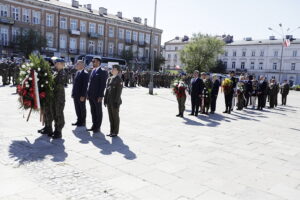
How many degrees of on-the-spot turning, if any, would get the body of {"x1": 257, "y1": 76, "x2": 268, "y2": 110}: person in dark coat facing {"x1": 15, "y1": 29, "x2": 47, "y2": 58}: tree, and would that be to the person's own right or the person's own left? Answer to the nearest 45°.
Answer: approximately 90° to the person's own right

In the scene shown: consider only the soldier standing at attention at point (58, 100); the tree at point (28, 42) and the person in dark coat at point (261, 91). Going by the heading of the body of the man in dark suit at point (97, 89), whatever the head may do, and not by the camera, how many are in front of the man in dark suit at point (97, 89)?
1

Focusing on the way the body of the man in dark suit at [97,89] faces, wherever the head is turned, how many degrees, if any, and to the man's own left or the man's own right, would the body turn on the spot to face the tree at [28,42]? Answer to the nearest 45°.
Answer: approximately 135° to the man's own right

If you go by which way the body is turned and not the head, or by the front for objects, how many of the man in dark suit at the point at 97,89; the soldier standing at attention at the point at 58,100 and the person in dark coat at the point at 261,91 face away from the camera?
0

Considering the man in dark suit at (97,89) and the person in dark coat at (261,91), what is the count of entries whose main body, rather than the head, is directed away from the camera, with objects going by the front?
0

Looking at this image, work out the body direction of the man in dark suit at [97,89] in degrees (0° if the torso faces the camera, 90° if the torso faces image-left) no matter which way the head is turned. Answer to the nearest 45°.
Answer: approximately 45°

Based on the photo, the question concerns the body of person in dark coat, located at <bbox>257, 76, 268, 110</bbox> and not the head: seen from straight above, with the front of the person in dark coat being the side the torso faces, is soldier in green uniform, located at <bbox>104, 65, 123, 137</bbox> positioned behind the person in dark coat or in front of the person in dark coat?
in front

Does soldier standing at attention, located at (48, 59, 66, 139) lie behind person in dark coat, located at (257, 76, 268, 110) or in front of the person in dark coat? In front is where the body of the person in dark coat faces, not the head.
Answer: in front

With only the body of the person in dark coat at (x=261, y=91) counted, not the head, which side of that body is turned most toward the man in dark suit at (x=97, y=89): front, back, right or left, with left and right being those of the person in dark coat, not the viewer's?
front

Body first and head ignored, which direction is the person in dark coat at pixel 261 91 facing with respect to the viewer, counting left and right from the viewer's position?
facing the viewer and to the left of the viewer

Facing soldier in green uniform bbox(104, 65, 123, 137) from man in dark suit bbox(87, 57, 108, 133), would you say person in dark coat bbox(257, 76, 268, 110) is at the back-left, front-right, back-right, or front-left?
front-left

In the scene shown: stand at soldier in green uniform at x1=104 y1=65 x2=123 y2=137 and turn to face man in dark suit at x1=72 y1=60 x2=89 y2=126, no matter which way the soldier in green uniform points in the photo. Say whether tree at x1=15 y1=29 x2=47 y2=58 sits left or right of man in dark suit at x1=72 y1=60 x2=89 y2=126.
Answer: right

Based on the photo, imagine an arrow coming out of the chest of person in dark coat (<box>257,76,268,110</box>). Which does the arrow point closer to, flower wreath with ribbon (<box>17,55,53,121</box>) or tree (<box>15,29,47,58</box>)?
the flower wreath with ribbon
